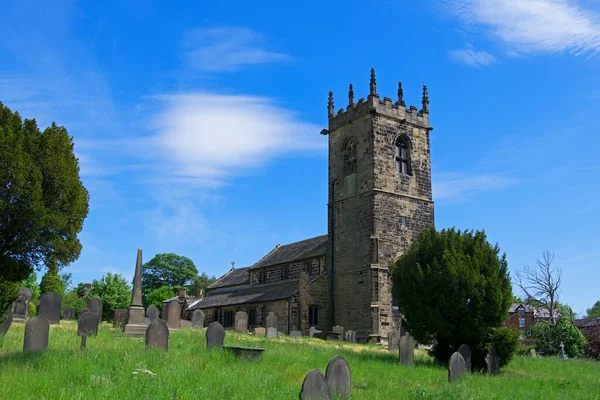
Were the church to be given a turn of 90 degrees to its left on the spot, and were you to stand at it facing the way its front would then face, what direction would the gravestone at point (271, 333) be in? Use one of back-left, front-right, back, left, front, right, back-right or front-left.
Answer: back

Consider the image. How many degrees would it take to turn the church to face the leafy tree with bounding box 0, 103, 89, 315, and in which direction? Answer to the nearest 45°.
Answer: approximately 90° to its right

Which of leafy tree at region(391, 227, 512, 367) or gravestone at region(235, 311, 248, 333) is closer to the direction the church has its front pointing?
the leafy tree

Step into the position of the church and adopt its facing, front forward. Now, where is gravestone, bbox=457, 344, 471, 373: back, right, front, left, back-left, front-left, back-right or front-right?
front-right

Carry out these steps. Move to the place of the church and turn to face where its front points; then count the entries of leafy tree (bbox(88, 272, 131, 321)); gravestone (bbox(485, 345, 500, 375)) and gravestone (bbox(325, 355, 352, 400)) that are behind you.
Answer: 1

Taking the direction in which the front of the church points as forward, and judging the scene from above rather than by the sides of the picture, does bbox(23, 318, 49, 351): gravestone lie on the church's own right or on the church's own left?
on the church's own right

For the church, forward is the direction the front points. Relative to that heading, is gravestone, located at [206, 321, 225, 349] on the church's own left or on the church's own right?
on the church's own right

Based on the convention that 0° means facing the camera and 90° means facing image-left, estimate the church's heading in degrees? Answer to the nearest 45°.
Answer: approximately 315°

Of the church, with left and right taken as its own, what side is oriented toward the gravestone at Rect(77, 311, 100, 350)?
right

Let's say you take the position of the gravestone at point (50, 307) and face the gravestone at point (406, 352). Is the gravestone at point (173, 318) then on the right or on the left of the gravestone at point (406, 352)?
left

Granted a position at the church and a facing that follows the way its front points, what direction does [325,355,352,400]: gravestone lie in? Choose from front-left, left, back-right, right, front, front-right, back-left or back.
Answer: front-right

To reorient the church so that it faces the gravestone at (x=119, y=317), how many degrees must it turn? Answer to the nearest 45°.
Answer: approximately 90° to its right
